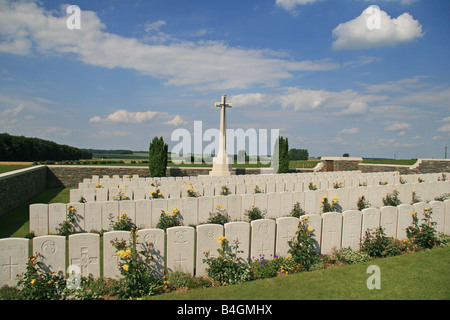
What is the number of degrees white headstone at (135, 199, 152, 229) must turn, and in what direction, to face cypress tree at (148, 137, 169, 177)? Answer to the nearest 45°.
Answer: approximately 180°

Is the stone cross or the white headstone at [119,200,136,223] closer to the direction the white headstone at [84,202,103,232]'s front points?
the white headstone

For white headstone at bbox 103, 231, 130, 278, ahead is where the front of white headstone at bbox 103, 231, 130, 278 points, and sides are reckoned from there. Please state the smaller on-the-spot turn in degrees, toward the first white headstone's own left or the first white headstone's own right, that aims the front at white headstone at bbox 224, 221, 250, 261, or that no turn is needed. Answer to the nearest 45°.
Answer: approximately 90° to the first white headstone's own left

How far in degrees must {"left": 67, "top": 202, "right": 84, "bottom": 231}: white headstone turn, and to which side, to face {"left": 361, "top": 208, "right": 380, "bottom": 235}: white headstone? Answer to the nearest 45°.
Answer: approximately 45° to its left

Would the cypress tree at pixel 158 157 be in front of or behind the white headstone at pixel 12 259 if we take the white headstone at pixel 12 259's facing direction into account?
behind

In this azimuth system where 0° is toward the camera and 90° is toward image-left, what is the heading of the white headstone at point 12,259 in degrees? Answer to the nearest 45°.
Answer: approximately 0°

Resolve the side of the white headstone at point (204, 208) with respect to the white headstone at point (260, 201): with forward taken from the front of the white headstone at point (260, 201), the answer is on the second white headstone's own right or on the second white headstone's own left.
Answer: on the second white headstone's own right
